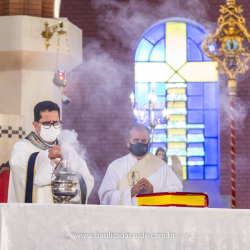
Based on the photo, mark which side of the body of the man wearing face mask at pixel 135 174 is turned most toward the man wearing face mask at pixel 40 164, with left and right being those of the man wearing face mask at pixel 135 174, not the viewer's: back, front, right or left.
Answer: right

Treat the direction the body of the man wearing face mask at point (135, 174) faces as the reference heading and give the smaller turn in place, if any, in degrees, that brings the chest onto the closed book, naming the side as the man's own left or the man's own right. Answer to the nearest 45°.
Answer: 0° — they already face it

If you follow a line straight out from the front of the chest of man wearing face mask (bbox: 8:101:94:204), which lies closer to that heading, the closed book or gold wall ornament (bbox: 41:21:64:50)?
the closed book

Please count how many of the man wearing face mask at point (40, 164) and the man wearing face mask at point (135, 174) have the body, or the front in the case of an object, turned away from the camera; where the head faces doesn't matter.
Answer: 0

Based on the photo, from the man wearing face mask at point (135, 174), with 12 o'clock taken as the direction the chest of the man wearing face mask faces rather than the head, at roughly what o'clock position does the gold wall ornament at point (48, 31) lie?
The gold wall ornament is roughly at 5 o'clock from the man wearing face mask.

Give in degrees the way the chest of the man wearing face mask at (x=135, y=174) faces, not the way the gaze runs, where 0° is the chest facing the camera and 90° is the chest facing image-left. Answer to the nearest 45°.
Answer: approximately 0°

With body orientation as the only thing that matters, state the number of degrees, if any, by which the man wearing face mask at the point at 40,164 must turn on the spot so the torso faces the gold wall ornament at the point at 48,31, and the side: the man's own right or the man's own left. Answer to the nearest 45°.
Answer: approximately 135° to the man's own left

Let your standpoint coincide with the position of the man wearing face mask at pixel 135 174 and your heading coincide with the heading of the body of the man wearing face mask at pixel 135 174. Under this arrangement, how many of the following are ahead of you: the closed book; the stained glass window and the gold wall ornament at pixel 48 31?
1
